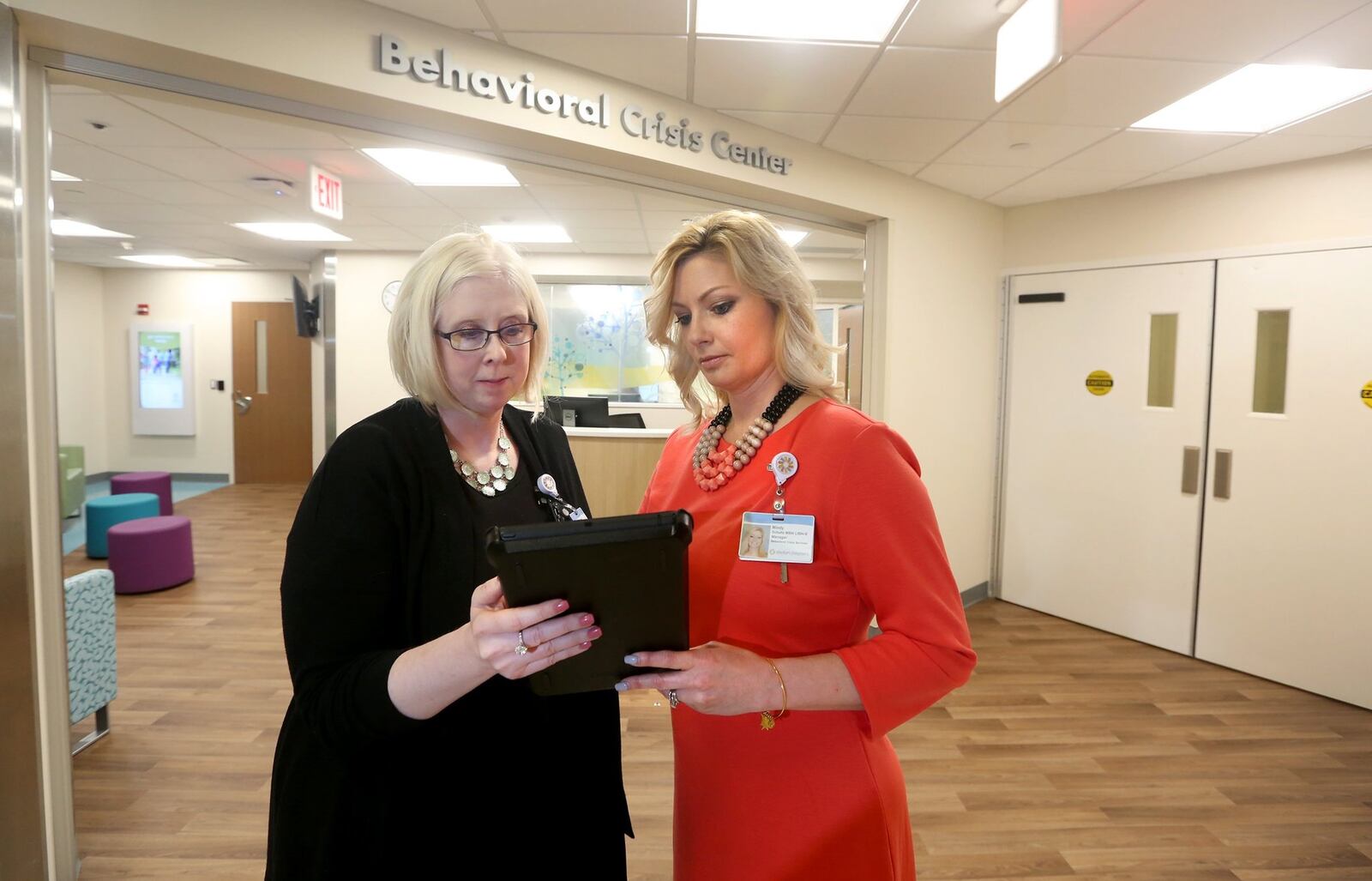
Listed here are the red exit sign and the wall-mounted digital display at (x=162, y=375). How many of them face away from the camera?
0

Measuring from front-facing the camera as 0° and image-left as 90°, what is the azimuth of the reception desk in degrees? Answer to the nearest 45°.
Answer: approximately 0°

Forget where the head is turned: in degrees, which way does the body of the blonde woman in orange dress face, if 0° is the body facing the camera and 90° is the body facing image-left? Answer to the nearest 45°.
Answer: approximately 45°

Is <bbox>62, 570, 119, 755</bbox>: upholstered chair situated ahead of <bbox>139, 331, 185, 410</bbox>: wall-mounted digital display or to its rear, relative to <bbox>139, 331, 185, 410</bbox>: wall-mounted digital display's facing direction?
ahead

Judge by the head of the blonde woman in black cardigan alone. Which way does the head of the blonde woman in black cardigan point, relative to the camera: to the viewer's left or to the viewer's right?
to the viewer's right

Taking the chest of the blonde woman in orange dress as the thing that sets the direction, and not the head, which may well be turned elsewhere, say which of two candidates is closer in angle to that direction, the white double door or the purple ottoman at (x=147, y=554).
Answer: the purple ottoman

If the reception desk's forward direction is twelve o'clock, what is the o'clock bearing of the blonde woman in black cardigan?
The blonde woman in black cardigan is roughly at 12 o'clock from the reception desk.

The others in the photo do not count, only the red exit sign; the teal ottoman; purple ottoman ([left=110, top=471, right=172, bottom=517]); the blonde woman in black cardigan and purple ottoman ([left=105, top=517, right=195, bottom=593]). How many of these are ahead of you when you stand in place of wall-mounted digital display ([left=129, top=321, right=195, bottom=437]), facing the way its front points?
5

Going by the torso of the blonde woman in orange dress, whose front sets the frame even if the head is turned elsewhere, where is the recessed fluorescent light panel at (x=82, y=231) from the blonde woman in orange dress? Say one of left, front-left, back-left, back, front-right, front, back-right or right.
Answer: right

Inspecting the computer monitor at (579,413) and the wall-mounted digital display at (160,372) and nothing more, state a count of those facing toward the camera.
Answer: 1

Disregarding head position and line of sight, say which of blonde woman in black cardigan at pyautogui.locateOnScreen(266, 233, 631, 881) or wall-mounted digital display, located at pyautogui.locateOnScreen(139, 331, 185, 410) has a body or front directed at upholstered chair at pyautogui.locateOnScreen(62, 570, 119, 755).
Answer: the wall-mounted digital display

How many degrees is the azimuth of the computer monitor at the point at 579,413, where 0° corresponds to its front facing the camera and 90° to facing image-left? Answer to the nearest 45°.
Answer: approximately 180°
